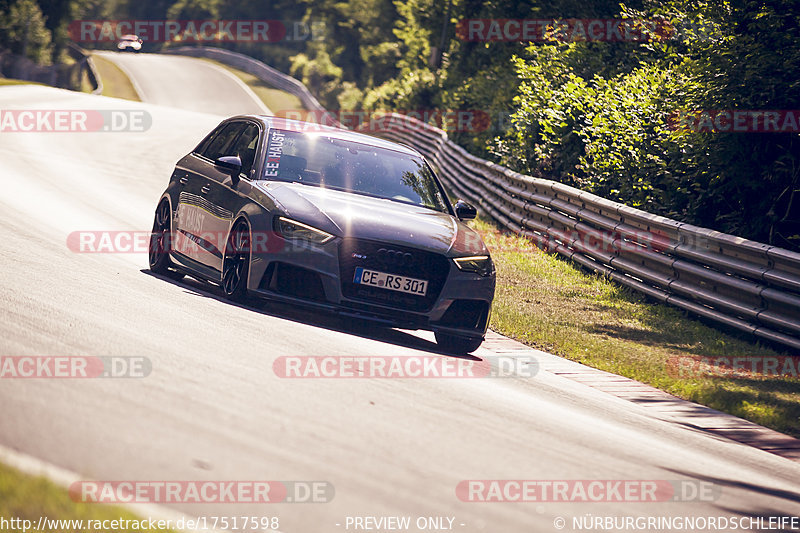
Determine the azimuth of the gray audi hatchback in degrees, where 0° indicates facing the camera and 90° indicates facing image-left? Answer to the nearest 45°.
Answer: approximately 315°
